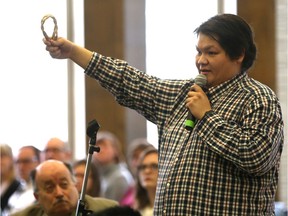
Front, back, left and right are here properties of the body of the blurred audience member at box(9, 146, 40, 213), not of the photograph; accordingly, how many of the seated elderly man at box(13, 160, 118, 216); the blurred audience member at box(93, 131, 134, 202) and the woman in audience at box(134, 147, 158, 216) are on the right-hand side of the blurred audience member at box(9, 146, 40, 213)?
0

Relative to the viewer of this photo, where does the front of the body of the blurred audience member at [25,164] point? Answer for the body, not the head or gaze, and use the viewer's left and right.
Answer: facing the viewer and to the left of the viewer

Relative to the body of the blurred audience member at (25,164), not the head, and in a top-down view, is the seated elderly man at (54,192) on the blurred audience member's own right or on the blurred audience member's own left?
on the blurred audience member's own left

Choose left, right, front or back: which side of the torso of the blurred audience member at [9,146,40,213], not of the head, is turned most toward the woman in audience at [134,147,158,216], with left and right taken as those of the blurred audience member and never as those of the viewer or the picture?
left

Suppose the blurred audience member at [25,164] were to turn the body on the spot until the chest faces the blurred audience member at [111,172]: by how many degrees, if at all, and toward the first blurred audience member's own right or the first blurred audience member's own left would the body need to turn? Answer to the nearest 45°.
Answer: approximately 135° to the first blurred audience member's own left

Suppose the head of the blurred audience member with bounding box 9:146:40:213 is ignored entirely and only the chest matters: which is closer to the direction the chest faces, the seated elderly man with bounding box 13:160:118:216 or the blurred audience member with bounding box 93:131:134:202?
the seated elderly man
